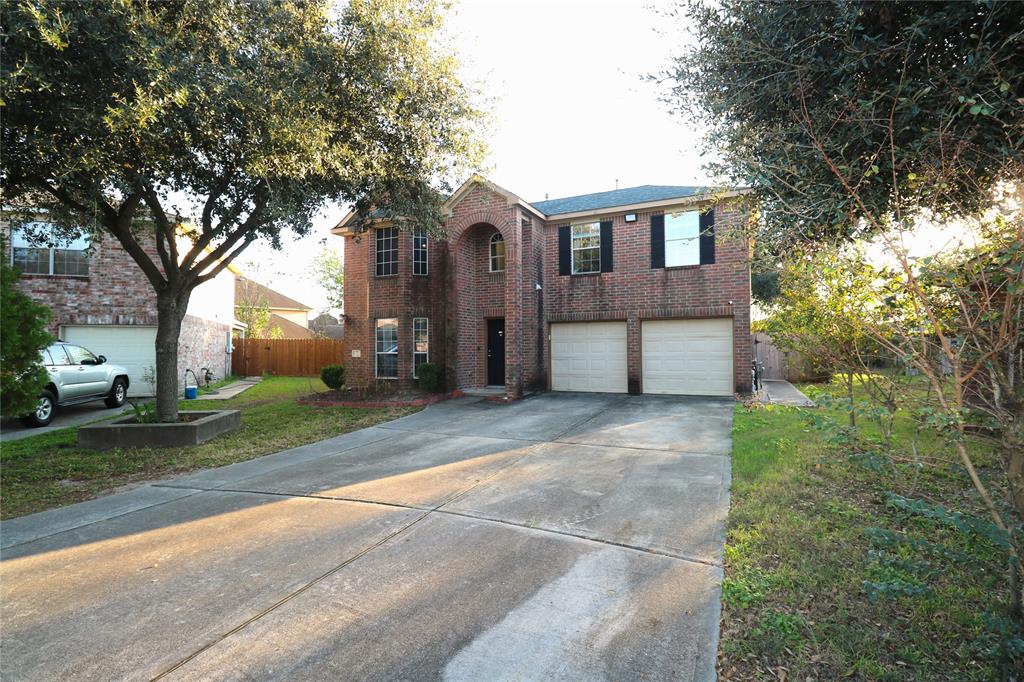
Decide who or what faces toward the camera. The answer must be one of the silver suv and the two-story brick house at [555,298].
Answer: the two-story brick house

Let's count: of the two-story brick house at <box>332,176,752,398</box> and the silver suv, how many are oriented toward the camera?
1

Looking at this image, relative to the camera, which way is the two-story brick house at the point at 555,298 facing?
toward the camera

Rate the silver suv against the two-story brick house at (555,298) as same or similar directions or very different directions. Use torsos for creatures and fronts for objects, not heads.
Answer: very different directions

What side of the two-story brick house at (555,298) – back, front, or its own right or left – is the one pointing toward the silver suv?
right

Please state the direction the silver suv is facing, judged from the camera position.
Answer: facing away from the viewer and to the right of the viewer

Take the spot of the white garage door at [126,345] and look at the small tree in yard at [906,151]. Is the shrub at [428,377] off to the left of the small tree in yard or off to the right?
left

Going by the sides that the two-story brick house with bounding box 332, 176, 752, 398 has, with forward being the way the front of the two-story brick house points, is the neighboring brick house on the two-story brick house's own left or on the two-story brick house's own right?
on the two-story brick house's own right

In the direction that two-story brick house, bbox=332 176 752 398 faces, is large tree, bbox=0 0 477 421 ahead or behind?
ahead

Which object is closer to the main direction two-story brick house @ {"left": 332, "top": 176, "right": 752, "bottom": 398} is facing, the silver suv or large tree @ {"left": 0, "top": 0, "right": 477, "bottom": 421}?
the large tree

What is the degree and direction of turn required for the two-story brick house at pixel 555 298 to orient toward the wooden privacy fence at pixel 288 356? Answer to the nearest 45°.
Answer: approximately 135° to its right

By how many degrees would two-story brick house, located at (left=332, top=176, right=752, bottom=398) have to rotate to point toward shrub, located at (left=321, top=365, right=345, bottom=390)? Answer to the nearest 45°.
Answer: approximately 90° to its right
